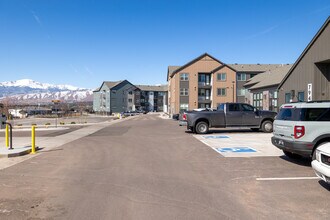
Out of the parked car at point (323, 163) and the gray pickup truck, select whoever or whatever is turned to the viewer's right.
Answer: the gray pickup truck

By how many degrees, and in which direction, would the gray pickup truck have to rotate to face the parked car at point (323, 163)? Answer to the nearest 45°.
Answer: approximately 90° to its right

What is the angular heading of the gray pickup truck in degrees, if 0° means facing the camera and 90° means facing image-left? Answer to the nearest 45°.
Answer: approximately 270°

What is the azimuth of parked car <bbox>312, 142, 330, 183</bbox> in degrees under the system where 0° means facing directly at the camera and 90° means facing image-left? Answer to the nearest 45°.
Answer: approximately 45°

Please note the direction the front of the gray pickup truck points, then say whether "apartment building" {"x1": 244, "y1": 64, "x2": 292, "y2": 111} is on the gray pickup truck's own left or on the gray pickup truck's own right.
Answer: on the gray pickup truck's own left

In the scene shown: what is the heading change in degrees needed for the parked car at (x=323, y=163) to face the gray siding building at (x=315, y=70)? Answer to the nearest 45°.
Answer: approximately 135° to its right

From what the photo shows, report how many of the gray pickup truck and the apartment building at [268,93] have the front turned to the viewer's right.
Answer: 1

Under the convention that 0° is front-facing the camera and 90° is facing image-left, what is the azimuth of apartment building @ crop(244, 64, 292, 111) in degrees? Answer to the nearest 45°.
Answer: approximately 45°

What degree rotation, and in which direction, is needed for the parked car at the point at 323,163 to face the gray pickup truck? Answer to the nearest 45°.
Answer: approximately 90° to its right

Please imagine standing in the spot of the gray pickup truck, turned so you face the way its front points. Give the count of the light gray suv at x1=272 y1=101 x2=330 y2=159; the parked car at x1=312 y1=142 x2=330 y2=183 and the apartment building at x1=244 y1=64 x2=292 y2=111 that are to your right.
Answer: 2

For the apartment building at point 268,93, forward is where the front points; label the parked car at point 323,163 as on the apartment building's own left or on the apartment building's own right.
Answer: on the apartment building's own left
